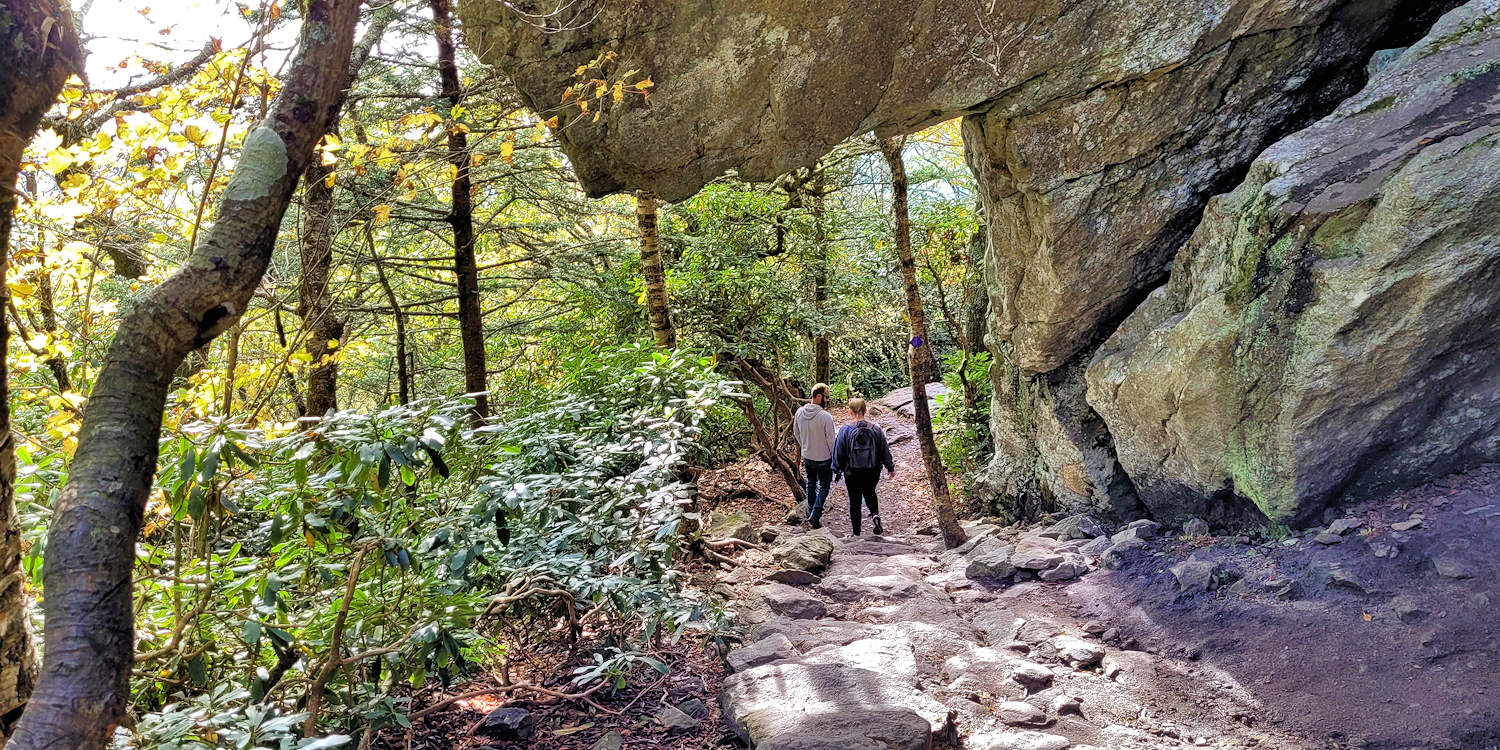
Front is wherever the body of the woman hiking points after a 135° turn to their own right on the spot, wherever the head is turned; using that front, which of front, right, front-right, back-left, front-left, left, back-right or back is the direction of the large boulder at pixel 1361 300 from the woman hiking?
front

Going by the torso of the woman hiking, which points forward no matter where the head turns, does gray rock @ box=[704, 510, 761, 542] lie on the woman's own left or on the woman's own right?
on the woman's own left

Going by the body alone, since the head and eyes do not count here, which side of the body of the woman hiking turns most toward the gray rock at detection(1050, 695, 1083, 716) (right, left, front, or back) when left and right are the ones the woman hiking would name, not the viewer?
back

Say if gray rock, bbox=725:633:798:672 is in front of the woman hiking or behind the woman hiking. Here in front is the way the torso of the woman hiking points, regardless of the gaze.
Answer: behind

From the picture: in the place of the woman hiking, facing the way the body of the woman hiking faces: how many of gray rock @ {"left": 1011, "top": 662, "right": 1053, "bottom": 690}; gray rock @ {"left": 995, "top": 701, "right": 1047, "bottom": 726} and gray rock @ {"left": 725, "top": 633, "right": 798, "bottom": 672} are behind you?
3

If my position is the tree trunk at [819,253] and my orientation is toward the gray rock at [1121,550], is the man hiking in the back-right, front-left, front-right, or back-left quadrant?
front-right

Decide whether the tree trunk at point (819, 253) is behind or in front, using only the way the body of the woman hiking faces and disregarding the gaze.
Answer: in front

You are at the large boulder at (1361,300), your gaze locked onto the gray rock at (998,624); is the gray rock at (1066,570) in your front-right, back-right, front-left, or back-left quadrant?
front-right

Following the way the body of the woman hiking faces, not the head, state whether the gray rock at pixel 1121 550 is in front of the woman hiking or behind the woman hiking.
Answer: behind

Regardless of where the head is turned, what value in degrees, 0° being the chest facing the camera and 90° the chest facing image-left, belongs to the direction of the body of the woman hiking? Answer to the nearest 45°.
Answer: approximately 180°

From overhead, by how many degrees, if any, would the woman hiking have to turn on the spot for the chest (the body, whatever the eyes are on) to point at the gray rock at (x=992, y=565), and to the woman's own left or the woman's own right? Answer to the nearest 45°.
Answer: approximately 135° to the woman's own right

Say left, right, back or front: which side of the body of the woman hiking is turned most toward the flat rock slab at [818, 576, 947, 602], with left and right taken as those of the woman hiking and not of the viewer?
back
